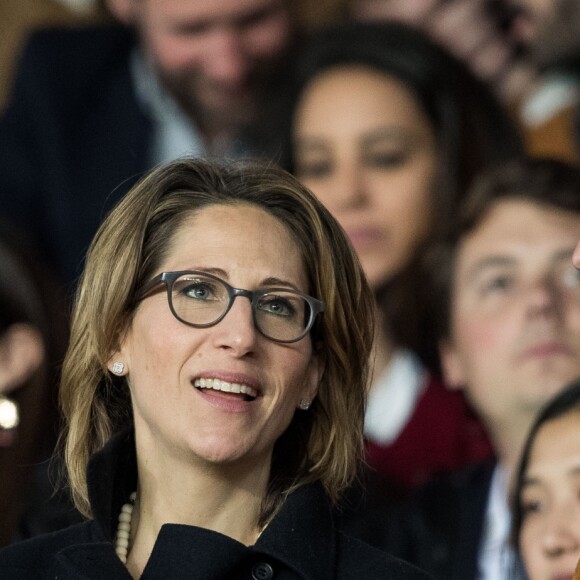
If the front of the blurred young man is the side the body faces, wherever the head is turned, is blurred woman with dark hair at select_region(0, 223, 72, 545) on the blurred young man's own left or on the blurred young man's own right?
on the blurred young man's own right

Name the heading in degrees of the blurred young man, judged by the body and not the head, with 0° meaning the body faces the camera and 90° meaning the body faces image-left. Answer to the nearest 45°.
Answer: approximately 315°
